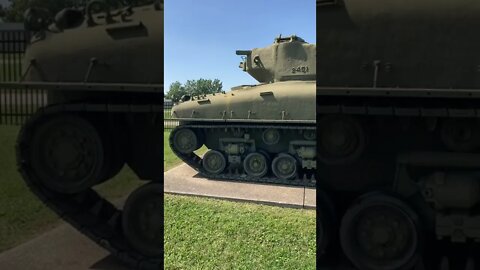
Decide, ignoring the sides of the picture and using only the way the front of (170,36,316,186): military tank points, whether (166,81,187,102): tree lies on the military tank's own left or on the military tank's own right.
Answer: on the military tank's own right
